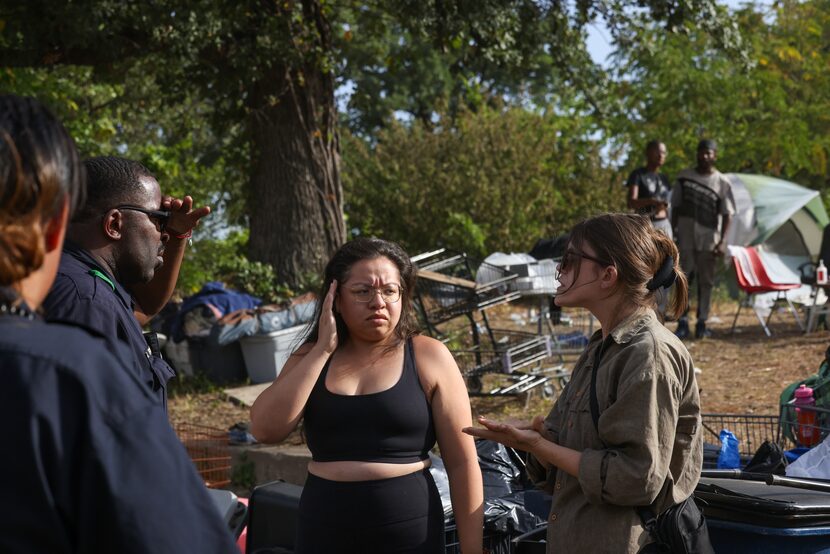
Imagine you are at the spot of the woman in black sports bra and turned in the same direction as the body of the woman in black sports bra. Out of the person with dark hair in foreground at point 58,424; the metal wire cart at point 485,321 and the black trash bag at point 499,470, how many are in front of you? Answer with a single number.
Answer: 1

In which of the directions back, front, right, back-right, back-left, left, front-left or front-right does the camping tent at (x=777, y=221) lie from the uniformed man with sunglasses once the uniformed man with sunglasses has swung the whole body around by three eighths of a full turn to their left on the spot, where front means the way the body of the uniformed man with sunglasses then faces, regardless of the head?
right

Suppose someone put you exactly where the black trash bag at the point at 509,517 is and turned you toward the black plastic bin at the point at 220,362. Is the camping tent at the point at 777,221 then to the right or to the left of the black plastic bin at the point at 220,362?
right

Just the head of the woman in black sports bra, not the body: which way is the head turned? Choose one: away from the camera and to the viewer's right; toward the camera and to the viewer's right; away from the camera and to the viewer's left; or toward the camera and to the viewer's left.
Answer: toward the camera and to the viewer's right

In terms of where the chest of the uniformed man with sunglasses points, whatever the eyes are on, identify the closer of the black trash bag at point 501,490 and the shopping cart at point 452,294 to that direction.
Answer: the black trash bag

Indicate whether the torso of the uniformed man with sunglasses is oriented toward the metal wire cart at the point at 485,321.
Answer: no

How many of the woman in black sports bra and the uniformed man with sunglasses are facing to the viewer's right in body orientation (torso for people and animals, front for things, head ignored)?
1

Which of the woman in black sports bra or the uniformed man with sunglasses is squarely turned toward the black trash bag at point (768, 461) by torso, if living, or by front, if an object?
the uniformed man with sunglasses

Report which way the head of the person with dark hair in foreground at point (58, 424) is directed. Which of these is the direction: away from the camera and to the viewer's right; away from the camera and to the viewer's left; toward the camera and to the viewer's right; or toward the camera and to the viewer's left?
away from the camera and to the viewer's right

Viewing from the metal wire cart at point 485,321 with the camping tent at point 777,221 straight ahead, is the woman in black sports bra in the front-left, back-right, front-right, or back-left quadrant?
back-right

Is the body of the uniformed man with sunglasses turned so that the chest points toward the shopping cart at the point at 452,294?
no

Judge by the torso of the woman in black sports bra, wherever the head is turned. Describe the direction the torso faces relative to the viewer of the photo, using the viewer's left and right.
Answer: facing the viewer

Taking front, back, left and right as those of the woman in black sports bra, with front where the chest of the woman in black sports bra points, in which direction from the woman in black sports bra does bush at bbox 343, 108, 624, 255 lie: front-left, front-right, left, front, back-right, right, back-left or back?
back

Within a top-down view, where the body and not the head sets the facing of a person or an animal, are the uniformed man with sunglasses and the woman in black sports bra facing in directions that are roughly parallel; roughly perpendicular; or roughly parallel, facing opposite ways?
roughly perpendicular

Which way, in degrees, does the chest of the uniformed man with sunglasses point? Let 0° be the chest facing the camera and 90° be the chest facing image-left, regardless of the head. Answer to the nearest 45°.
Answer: approximately 270°

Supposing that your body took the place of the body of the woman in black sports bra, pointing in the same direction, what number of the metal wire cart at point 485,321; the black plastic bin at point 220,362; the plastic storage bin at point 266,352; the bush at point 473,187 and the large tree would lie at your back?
5
